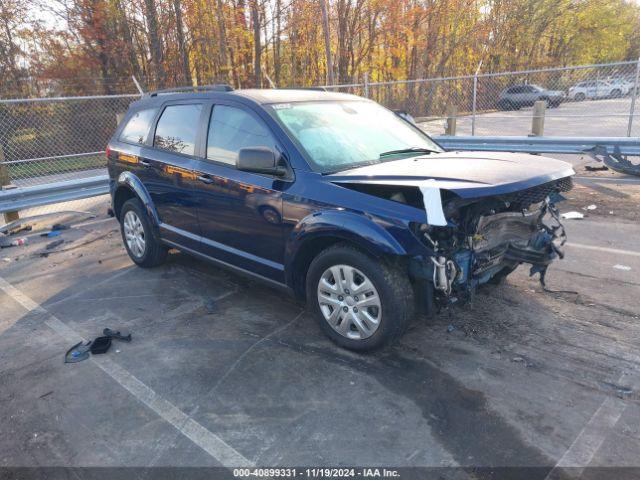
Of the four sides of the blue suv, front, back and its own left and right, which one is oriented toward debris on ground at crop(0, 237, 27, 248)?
back

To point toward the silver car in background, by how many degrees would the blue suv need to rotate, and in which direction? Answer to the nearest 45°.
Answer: approximately 90° to its left

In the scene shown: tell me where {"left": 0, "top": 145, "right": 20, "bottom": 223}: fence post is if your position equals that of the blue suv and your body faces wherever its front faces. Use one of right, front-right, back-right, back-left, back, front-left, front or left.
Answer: back

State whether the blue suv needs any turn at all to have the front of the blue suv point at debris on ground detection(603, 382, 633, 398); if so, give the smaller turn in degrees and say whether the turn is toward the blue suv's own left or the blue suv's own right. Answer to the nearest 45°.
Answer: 0° — it already faces it

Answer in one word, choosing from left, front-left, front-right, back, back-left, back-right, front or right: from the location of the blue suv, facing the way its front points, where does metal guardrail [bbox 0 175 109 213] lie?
back

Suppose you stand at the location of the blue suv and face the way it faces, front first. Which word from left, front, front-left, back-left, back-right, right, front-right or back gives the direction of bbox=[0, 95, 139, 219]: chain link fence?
back

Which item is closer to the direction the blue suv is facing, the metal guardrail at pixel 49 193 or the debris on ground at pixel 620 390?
the debris on ground

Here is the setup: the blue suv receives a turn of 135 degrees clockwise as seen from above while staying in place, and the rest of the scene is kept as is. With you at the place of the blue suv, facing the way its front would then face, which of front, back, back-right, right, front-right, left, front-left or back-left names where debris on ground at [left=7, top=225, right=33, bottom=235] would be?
front-right

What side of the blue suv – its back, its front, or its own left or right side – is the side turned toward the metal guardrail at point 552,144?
left

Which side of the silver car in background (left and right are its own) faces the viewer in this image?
right

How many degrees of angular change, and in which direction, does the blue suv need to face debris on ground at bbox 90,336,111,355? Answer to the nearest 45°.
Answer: approximately 135° to its right

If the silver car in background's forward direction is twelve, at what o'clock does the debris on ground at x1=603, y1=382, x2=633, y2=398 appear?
The debris on ground is roughly at 3 o'clock from the silver car in background.
